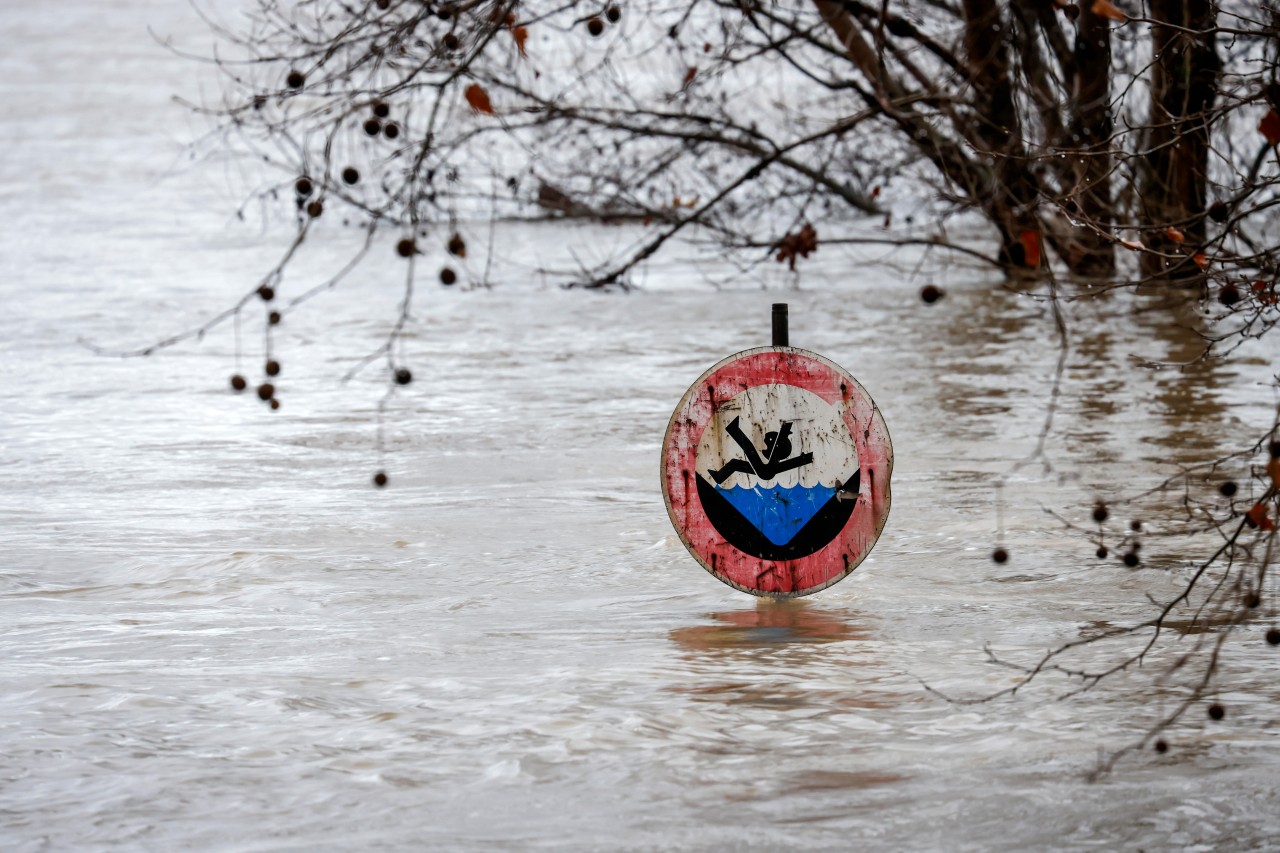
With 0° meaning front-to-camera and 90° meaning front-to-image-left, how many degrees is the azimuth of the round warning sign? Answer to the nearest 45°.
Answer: approximately 0°
